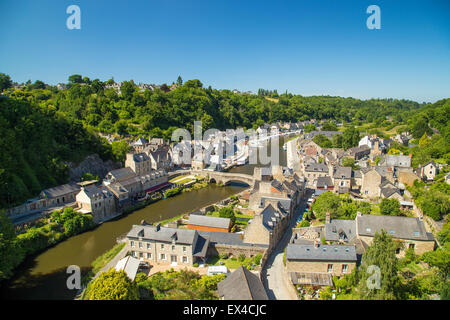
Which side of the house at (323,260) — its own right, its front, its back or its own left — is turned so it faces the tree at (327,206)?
back

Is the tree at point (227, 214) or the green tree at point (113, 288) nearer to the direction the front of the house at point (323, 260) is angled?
the green tree

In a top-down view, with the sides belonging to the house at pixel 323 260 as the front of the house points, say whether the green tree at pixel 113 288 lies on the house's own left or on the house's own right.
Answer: on the house's own right

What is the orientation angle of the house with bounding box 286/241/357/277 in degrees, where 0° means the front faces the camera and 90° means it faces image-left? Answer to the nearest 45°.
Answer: approximately 0°

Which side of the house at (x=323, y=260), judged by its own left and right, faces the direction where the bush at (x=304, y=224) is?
back

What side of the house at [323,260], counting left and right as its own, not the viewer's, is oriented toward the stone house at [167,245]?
right

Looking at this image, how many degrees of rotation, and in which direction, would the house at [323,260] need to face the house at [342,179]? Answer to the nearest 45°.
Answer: approximately 180°

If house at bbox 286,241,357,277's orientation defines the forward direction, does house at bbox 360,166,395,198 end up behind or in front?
behind

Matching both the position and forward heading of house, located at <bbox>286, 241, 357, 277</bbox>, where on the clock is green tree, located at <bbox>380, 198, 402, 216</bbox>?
The green tree is roughly at 7 o'clock from the house.
